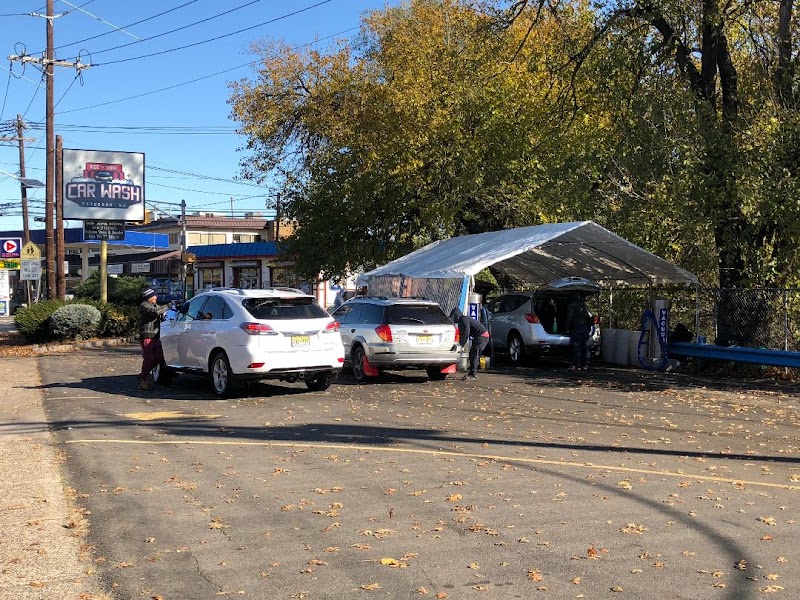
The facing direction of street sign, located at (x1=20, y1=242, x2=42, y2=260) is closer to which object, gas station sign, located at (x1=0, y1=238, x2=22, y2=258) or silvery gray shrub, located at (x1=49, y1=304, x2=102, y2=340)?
the silvery gray shrub

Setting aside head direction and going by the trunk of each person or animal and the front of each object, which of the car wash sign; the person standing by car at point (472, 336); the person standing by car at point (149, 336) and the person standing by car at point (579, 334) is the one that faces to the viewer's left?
the person standing by car at point (472, 336)

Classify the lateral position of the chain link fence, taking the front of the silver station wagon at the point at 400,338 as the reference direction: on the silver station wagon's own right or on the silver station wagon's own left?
on the silver station wagon's own right

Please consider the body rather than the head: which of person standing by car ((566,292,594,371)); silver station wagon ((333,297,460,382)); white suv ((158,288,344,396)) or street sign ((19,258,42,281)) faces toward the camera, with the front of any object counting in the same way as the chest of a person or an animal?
the street sign

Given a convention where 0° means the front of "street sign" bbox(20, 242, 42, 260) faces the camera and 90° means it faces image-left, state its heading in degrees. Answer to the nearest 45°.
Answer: approximately 0°

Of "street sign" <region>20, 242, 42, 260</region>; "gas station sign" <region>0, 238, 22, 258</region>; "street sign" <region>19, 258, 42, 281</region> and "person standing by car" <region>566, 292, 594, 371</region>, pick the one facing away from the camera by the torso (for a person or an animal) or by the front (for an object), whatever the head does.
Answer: the person standing by car

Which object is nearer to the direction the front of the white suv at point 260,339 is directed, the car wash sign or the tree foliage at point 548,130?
the car wash sign

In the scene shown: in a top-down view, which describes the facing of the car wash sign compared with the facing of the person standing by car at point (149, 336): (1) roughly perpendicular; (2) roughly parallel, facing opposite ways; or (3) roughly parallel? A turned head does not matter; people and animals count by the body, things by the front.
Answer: roughly perpendicular

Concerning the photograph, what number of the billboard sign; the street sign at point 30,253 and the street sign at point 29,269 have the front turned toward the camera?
3

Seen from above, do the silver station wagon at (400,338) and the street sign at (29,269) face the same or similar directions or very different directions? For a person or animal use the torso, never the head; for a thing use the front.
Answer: very different directions

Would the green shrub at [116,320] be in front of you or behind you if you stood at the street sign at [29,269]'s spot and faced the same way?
in front

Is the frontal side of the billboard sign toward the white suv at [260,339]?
yes

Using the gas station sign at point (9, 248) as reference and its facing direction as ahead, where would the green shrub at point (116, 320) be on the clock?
The green shrub is roughly at 11 o'clock from the gas station sign.

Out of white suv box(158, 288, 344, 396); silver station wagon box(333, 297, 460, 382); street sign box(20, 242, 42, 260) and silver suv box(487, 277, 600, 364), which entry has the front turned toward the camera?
the street sign
